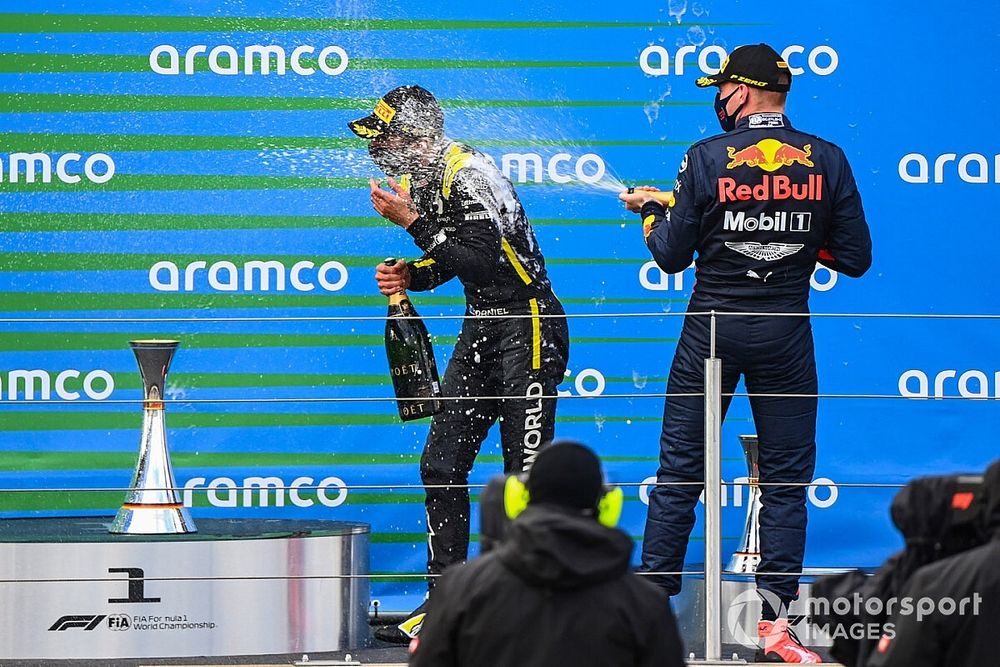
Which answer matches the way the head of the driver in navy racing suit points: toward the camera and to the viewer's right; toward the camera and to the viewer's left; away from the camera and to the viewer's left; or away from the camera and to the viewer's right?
away from the camera and to the viewer's left

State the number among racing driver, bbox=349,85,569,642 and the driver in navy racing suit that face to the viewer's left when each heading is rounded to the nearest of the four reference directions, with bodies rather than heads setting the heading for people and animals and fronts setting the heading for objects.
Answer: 1

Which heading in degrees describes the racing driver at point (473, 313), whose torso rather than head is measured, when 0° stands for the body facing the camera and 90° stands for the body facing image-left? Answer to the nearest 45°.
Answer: approximately 90°

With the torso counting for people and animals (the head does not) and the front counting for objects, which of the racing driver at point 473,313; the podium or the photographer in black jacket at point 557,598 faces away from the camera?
the photographer in black jacket

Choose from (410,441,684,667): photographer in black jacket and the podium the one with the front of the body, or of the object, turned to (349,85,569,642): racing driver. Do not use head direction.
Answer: the photographer in black jacket

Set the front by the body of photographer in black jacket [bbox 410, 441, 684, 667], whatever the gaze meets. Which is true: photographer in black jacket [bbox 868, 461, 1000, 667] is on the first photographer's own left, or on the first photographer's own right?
on the first photographer's own right

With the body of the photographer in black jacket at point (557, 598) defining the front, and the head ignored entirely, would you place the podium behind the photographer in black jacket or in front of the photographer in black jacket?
in front

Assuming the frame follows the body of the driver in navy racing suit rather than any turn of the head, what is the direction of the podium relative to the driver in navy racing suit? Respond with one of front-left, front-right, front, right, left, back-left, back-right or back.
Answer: left

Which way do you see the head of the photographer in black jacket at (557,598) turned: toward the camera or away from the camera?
away from the camera

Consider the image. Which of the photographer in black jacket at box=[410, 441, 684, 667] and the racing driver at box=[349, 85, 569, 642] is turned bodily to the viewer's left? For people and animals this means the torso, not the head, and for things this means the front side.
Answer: the racing driver

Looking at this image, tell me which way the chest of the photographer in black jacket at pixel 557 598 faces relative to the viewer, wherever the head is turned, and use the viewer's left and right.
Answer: facing away from the viewer

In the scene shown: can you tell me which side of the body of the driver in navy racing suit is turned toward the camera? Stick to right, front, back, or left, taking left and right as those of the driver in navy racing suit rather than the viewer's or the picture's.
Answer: back

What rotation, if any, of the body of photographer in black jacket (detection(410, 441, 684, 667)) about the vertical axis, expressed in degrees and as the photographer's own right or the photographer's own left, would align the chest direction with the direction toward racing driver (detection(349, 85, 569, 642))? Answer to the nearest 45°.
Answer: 0° — they already face them
